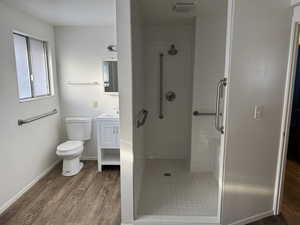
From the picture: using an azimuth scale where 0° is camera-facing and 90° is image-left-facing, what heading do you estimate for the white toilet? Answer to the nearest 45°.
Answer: approximately 45°

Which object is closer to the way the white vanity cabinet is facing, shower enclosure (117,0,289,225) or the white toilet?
the shower enclosure

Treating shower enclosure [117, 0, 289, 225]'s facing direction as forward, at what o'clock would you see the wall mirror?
The wall mirror is roughly at 4 o'clock from the shower enclosure.

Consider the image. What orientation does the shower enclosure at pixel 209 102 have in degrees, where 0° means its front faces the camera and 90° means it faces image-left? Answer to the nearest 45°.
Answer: approximately 0°

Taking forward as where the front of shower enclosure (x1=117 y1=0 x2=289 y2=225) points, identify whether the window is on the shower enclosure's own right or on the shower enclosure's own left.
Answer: on the shower enclosure's own right

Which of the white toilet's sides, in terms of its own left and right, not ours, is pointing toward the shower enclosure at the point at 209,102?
left

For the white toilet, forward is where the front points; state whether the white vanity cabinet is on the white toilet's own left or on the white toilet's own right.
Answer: on the white toilet's own left

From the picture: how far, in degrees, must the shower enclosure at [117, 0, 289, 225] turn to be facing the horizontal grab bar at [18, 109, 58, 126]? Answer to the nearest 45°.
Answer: approximately 90° to its right

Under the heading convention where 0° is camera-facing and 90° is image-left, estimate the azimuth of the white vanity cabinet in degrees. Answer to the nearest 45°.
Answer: approximately 0°

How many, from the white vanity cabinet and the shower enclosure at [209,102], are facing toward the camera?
2
